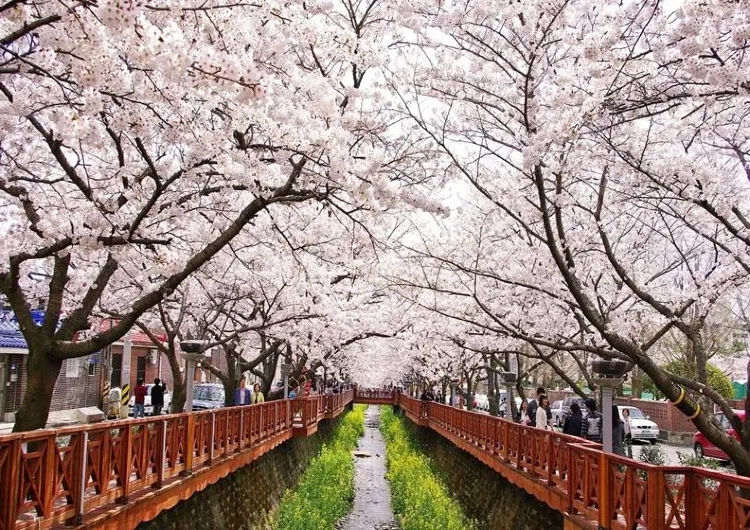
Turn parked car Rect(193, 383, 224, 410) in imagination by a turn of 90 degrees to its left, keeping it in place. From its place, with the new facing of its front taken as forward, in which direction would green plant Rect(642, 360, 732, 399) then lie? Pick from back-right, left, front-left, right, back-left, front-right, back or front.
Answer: front

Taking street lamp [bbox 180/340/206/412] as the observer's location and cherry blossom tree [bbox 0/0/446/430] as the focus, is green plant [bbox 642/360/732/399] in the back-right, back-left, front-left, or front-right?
back-left

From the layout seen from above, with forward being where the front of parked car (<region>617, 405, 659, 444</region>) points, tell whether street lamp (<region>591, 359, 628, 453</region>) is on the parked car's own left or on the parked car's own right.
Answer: on the parked car's own right

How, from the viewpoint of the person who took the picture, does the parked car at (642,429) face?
facing the viewer and to the right of the viewer

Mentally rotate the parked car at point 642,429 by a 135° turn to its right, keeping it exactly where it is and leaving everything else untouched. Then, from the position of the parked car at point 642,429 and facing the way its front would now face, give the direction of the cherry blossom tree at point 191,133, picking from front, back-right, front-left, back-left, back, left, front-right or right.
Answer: left

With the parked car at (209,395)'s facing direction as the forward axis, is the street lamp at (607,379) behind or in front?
in front

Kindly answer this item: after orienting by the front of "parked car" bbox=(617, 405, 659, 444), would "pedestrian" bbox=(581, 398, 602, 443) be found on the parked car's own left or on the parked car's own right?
on the parked car's own right

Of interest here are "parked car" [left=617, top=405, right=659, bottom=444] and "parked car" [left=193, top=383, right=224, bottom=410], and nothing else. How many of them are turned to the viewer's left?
0

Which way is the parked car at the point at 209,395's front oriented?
toward the camera

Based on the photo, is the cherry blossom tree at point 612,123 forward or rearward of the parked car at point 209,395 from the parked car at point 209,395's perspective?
forward

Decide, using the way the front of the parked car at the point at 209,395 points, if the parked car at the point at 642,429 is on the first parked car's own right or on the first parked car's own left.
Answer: on the first parked car's own left

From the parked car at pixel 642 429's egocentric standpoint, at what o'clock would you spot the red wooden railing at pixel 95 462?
The red wooden railing is roughly at 2 o'clock from the parked car.

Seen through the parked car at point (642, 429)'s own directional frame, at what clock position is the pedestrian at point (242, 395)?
The pedestrian is roughly at 3 o'clock from the parked car.

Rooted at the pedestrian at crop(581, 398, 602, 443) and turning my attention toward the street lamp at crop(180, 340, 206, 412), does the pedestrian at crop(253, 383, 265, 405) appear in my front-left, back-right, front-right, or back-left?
front-right
